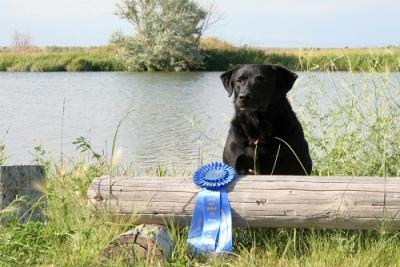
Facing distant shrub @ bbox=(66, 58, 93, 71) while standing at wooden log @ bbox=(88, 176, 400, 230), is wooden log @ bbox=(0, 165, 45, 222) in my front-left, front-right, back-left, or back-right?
front-left

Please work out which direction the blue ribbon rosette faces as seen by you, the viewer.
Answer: facing the viewer

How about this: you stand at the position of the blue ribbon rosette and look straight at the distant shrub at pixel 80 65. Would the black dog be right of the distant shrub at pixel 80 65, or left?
right

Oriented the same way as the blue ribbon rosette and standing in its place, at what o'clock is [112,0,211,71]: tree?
The tree is roughly at 6 o'clock from the blue ribbon rosette.

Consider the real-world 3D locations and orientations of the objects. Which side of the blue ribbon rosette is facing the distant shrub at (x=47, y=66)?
back

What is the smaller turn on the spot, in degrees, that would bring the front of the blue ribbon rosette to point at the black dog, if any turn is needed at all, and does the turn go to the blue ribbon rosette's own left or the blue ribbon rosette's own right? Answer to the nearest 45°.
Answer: approximately 180°

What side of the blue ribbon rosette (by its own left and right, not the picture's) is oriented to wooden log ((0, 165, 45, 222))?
right

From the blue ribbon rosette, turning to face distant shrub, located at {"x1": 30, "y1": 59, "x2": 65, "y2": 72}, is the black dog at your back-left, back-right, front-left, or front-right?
front-right

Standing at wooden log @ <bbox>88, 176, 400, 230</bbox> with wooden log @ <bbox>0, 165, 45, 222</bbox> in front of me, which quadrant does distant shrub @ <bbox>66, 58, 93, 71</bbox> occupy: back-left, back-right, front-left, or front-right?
front-right

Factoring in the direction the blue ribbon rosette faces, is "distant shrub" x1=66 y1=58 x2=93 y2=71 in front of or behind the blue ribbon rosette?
behind
